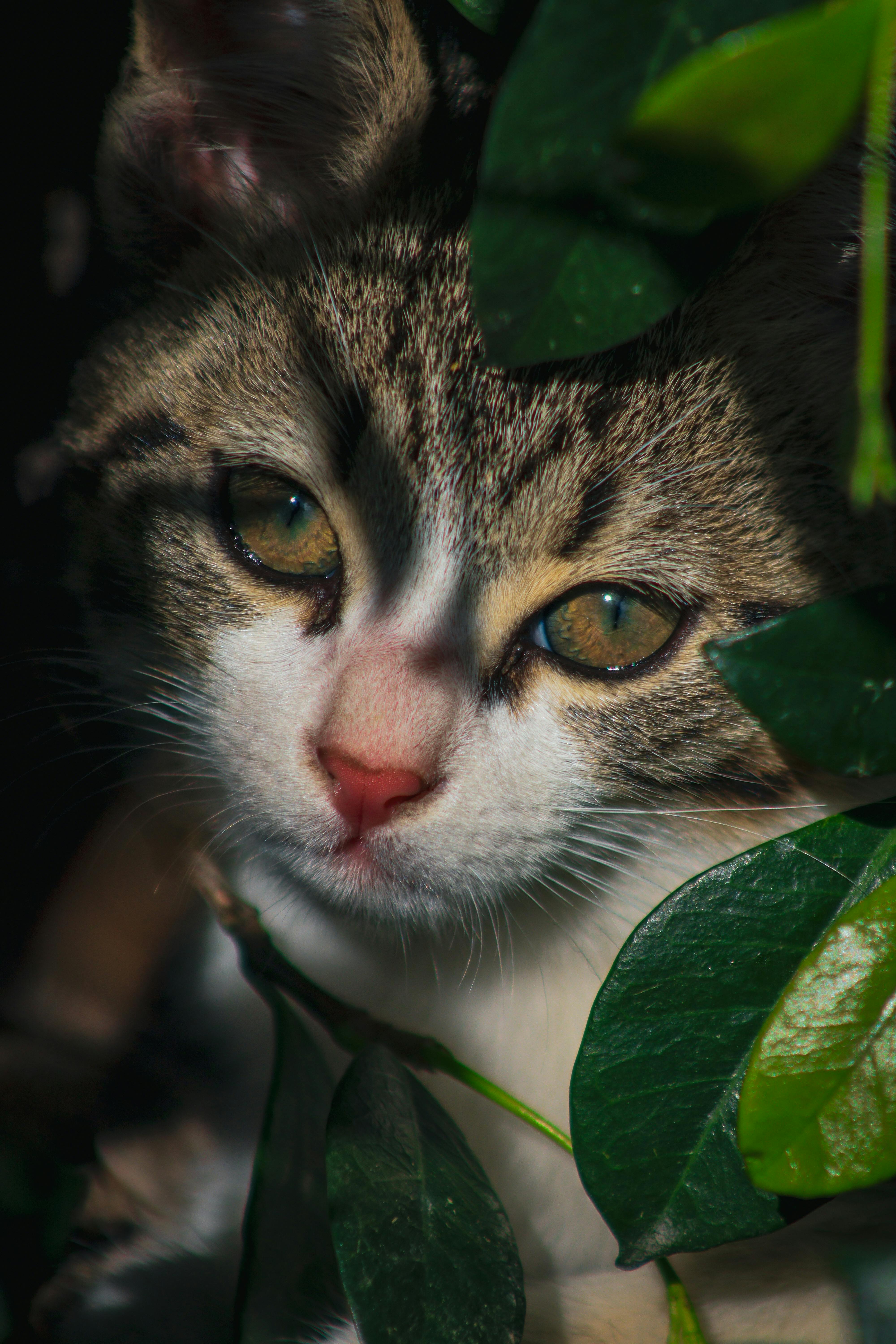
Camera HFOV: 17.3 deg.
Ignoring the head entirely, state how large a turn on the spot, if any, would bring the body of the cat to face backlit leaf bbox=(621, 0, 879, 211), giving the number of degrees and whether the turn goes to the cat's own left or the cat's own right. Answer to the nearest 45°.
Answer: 0° — it already faces it

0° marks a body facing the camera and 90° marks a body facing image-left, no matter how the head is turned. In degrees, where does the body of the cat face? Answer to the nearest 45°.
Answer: approximately 0°
